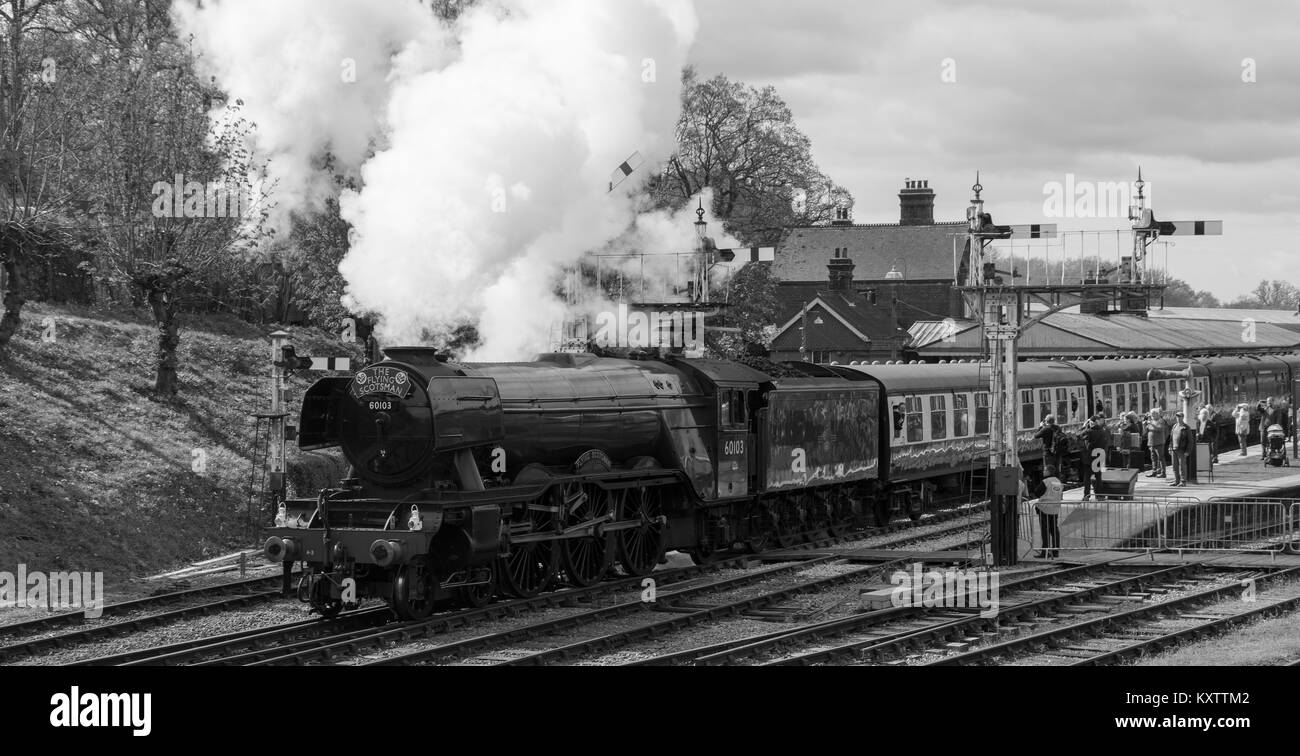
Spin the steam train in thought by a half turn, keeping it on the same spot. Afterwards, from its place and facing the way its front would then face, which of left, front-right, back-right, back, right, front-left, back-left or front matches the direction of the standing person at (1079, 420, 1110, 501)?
front

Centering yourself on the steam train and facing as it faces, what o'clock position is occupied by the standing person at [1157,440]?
The standing person is roughly at 6 o'clock from the steam train.

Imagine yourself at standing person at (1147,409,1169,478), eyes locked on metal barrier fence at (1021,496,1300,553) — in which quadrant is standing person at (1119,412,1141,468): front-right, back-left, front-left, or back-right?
back-right

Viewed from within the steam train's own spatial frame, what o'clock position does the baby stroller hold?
The baby stroller is roughly at 6 o'clock from the steam train.

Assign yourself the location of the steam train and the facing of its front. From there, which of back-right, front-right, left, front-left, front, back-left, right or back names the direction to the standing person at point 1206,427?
back

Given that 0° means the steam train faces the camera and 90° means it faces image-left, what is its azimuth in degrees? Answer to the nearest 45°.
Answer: approximately 45°

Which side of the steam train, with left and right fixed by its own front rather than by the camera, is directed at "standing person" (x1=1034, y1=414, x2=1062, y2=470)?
back

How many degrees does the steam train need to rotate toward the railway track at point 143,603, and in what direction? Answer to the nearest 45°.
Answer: approximately 45° to its right

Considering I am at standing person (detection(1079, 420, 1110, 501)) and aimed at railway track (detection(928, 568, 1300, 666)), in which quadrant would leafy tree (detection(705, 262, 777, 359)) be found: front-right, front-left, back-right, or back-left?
back-right

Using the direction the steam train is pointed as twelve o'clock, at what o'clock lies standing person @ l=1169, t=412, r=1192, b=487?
The standing person is roughly at 6 o'clock from the steam train.

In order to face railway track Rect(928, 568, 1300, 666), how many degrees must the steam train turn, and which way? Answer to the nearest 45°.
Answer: approximately 135° to its left
